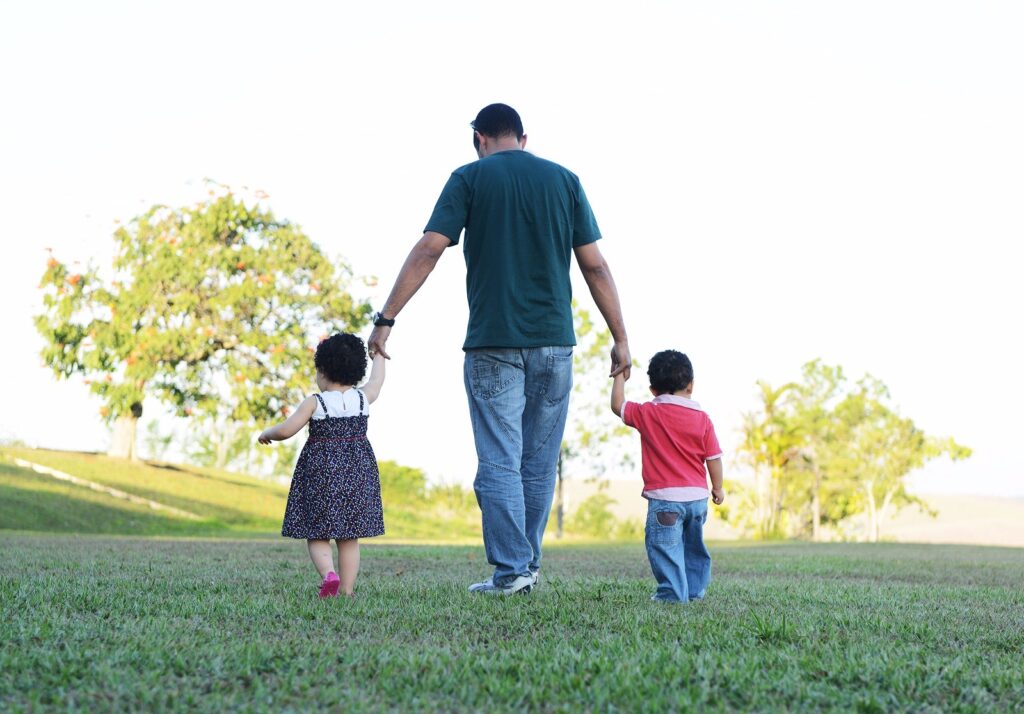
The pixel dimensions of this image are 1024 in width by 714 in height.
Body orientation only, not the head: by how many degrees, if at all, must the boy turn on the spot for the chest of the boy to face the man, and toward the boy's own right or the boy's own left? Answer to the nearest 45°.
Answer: approximately 90° to the boy's own left

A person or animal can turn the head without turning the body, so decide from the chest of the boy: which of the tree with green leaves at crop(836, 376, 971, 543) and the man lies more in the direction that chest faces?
the tree with green leaves

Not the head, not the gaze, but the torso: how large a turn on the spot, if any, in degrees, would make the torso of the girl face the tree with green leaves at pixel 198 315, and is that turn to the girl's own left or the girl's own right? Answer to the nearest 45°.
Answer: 0° — they already face it

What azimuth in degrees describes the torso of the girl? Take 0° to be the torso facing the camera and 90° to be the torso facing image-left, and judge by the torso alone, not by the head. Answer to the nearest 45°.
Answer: approximately 180°

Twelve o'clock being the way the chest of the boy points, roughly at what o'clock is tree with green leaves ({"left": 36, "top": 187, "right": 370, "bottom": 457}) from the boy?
The tree with green leaves is roughly at 11 o'clock from the boy.

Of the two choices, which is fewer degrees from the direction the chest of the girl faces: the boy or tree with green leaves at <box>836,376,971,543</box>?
the tree with green leaves

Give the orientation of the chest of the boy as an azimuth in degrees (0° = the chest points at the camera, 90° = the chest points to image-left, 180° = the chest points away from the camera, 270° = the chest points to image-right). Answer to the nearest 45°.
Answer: approximately 180°

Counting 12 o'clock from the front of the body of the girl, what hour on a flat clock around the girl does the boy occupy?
The boy is roughly at 3 o'clock from the girl.

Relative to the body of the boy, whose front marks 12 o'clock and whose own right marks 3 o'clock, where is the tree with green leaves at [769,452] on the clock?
The tree with green leaves is roughly at 12 o'clock from the boy.

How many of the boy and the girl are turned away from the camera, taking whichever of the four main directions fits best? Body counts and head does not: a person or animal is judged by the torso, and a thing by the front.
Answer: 2
